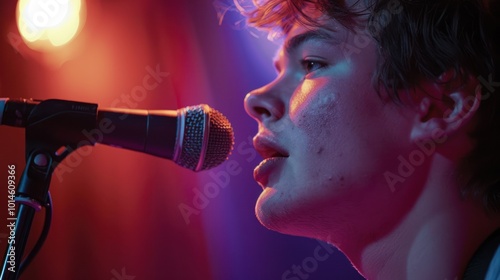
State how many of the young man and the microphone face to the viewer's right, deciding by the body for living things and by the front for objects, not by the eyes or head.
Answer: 1

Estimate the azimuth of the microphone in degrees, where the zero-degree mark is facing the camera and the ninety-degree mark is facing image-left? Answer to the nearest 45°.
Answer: approximately 270°

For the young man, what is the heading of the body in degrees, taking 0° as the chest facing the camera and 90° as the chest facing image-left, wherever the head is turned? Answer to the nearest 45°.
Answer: approximately 90°

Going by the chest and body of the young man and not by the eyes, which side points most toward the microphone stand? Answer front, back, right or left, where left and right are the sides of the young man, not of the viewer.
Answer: front

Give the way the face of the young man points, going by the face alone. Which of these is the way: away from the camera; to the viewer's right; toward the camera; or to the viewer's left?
to the viewer's left

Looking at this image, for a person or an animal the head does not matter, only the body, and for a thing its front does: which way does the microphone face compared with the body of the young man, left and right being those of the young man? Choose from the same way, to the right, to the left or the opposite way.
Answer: the opposite way
